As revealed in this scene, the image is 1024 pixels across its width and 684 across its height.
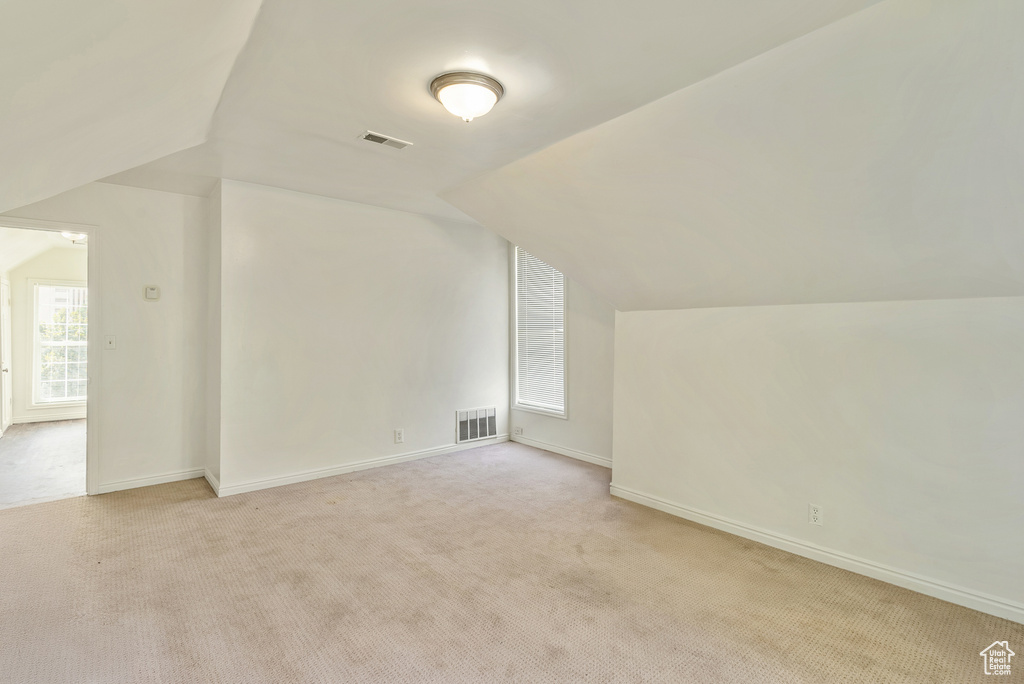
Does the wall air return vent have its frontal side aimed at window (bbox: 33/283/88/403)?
no

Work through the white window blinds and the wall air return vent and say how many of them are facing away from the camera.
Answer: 0

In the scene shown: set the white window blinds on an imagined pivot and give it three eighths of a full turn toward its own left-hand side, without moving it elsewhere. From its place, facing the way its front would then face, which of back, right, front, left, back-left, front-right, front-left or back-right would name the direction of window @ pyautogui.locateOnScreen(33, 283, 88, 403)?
back

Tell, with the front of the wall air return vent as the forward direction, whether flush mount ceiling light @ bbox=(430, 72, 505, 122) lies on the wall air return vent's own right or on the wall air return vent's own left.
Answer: on the wall air return vent's own right

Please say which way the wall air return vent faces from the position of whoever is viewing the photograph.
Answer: facing the viewer and to the right of the viewer
